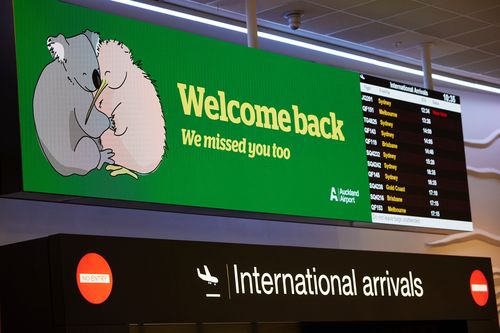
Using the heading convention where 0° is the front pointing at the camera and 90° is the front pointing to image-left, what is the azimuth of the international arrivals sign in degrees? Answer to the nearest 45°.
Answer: approximately 315°

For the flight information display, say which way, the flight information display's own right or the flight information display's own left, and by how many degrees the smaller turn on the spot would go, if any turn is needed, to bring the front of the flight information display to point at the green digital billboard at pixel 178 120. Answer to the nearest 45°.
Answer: approximately 90° to the flight information display's own right

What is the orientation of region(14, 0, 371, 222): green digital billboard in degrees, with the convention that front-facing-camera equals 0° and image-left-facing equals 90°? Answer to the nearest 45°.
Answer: approximately 315°

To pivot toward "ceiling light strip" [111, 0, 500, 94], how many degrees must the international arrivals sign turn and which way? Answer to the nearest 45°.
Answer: approximately 135° to its left
